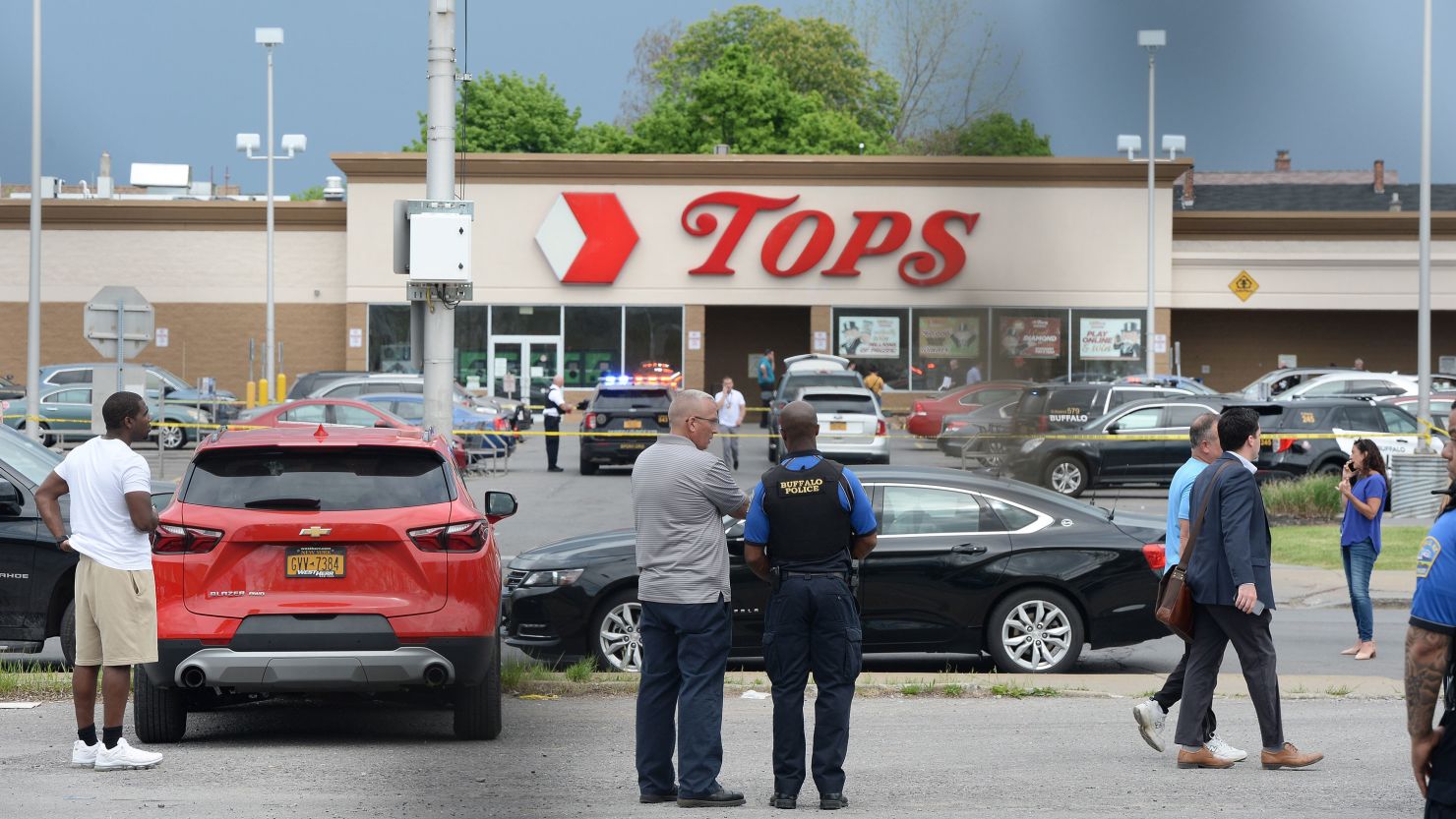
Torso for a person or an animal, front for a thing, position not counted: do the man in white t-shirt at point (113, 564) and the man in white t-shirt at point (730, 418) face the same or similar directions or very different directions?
very different directions

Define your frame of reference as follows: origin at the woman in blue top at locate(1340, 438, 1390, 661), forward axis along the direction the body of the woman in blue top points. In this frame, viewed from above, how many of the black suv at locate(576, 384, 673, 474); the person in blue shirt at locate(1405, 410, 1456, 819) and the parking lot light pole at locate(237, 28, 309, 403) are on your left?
1

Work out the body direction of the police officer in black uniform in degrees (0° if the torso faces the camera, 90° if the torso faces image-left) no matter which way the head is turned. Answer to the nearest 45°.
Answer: approximately 180°

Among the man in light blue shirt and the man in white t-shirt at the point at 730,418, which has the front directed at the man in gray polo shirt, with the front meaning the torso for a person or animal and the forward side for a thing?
the man in white t-shirt

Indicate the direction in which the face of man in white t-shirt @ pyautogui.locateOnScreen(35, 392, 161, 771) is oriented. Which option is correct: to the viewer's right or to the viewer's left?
to the viewer's right
